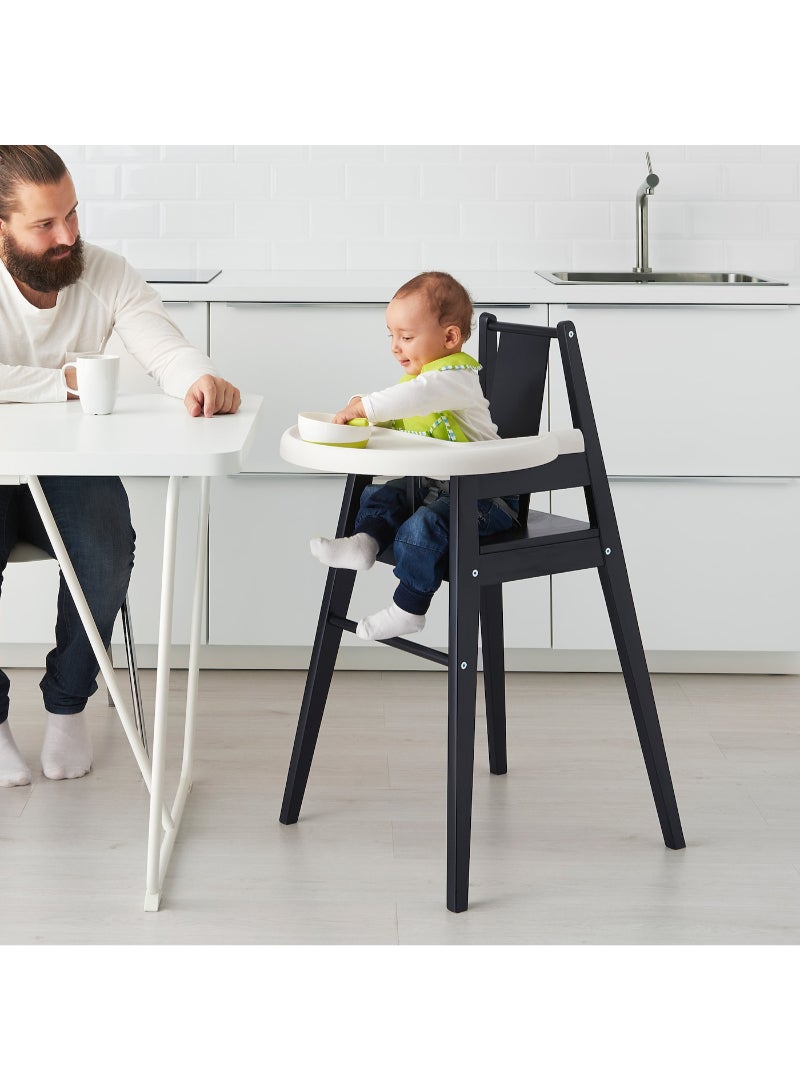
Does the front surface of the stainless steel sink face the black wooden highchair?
yes

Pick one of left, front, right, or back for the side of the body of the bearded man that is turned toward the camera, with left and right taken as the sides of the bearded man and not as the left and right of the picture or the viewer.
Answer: front

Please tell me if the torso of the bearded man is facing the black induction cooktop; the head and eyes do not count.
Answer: no

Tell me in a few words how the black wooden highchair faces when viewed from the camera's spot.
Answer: facing the viewer and to the left of the viewer

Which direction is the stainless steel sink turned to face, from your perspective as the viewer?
facing the viewer

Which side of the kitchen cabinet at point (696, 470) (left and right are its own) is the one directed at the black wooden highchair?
front

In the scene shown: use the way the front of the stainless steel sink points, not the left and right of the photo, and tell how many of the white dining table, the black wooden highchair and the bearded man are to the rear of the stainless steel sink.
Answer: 0

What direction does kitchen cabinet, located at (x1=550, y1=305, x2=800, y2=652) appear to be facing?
toward the camera

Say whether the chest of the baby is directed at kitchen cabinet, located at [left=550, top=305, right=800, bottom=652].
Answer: no

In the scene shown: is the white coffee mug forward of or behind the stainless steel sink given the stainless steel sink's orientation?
forward

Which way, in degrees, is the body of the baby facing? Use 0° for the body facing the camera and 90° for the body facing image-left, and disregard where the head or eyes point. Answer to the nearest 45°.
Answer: approximately 45°

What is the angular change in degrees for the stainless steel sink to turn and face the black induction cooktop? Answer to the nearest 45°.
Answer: approximately 45° to its right

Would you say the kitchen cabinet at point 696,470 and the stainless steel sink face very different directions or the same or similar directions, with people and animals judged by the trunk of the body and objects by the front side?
same or similar directions

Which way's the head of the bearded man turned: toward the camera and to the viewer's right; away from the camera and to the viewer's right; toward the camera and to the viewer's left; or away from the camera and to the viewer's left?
toward the camera and to the viewer's right

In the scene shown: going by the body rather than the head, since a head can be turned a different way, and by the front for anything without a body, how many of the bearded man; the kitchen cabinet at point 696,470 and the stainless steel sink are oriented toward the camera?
3
